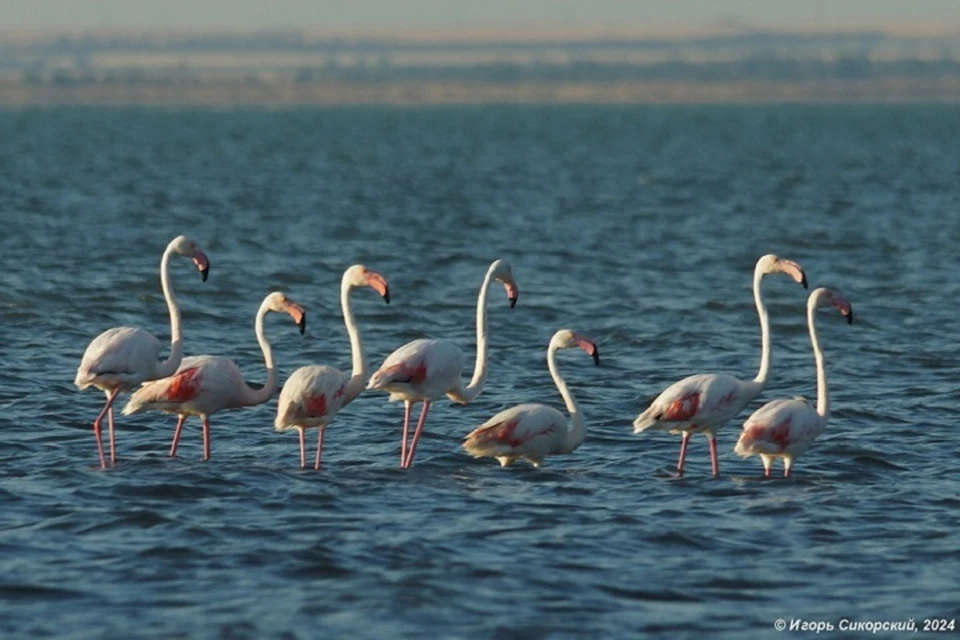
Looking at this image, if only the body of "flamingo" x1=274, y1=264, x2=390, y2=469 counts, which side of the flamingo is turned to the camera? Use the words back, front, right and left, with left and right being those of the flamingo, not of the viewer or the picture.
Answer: right

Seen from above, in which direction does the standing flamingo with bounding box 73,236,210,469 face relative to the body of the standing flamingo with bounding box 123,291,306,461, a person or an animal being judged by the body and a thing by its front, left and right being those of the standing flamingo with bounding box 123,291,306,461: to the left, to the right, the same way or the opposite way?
the same way

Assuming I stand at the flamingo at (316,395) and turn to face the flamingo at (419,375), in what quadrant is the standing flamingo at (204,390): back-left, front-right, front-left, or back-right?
back-left

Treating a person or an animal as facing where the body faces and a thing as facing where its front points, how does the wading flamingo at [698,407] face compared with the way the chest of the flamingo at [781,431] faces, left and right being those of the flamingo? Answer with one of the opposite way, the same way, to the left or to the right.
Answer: the same way

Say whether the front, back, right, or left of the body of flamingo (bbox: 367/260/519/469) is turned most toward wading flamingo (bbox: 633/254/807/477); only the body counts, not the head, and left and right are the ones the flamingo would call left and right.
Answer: front

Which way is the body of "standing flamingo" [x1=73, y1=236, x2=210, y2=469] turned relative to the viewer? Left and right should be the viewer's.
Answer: facing to the right of the viewer

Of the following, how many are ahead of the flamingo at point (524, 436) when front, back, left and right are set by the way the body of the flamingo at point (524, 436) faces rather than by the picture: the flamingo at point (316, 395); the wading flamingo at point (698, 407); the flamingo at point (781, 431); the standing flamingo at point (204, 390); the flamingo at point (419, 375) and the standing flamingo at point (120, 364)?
2

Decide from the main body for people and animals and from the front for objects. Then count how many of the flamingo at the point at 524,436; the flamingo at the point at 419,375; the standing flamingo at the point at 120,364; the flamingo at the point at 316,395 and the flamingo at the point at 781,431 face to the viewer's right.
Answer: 5

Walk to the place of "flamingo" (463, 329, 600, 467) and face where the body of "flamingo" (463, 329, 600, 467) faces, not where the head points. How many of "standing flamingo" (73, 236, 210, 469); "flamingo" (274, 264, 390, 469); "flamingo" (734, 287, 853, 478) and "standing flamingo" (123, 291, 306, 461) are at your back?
3

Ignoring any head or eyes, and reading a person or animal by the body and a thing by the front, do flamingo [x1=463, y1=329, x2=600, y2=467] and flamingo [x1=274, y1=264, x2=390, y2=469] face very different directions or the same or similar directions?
same or similar directions

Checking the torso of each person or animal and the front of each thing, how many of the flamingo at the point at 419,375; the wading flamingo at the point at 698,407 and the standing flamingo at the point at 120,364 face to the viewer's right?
3

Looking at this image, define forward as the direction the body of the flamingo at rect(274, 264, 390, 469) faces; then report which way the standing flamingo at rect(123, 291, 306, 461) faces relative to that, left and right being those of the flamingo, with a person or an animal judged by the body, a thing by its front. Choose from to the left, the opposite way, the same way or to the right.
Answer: the same way

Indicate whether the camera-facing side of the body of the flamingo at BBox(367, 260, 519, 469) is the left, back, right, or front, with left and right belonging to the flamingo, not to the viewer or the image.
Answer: right

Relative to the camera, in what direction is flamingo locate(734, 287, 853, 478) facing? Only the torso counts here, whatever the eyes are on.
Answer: to the viewer's right

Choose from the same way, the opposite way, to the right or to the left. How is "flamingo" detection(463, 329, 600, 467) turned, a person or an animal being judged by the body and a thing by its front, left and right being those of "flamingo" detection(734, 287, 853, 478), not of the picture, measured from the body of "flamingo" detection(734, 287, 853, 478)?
the same way

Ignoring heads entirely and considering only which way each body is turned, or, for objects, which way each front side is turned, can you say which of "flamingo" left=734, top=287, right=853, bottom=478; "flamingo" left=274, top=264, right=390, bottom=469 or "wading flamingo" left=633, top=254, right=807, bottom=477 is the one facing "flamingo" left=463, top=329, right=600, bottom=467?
"flamingo" left=274, top=264, right=390, bottom=469

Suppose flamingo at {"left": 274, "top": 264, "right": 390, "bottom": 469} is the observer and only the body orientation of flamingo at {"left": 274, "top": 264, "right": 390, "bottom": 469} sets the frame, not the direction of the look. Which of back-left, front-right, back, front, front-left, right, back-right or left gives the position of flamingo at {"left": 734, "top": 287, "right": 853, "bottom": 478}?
front

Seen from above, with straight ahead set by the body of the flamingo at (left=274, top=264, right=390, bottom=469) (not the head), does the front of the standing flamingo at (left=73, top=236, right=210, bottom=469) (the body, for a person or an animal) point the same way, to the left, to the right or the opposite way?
the same way

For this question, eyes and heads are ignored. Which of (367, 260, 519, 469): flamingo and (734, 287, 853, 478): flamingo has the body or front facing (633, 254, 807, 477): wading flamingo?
(367, 260, 519, 469): flamingo

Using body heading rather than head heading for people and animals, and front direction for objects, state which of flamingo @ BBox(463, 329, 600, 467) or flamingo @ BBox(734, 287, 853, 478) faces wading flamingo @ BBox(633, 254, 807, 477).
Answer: flamingo @ BBox(463, 329, 600, 467)

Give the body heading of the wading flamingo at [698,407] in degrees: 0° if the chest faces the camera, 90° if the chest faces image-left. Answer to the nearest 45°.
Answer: approximately 270°

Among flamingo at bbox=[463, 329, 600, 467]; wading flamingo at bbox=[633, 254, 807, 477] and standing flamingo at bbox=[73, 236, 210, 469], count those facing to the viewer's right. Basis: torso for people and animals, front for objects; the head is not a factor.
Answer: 3

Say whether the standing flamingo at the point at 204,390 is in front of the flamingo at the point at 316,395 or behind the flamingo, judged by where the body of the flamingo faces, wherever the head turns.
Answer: behind
